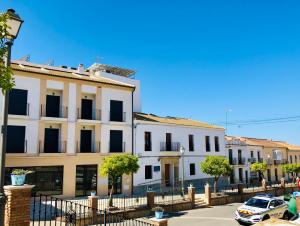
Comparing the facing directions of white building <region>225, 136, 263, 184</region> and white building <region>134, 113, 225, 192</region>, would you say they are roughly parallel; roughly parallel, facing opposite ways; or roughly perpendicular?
roughly parallel

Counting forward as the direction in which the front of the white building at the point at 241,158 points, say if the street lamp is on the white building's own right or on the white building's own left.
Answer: on the white building's own right

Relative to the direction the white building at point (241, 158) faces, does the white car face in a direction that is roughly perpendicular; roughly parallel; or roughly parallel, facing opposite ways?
roughly perpendicular

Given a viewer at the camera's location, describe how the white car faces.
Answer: facing the viewer and to the left of the viewer

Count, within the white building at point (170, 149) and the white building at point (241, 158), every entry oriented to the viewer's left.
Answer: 0

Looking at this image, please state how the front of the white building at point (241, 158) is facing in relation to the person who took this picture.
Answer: facing the viewer and to the right of the viewer

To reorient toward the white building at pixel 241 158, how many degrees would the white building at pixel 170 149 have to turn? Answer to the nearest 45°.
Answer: approximately 90° to its left

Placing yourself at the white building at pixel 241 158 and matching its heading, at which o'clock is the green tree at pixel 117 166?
The green tree is roughly at 2 o'clock from the white building.

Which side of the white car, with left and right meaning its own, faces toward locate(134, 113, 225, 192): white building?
right

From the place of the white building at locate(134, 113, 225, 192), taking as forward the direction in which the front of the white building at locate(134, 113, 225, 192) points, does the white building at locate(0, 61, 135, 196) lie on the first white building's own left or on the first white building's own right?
on the first white building's own right

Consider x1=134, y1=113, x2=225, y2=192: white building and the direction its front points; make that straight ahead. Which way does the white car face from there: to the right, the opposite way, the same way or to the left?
to the right

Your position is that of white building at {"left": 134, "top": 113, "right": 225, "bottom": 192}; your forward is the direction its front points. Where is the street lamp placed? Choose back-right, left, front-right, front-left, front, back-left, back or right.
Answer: front-right

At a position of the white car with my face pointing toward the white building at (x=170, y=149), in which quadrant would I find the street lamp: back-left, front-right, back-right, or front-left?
back-left
